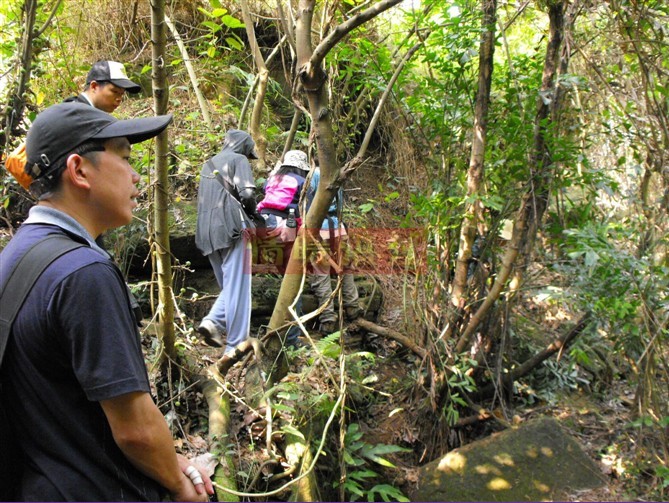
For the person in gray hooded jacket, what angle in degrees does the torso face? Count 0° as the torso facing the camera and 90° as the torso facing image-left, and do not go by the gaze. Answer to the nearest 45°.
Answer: approximately 225°

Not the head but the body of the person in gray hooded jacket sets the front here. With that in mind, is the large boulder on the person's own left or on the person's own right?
on the person's own right

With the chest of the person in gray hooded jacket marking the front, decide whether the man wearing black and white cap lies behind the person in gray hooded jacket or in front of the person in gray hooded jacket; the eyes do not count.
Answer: behind

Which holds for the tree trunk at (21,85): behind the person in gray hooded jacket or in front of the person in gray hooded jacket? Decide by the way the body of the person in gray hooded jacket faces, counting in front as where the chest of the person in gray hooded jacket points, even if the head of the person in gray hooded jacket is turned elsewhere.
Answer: behind

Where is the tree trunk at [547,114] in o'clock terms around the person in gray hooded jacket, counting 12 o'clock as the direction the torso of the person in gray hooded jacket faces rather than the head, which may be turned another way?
The tree trunk is roughly at 2 o'clock from the person in gray hooded jacket.

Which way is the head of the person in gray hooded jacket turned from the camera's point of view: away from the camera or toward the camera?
away from the camera

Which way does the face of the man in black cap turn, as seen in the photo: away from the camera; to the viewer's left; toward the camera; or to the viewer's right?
to the viewer's right

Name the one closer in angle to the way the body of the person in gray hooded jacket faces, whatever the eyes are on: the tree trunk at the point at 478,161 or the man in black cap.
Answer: the tree trunk
